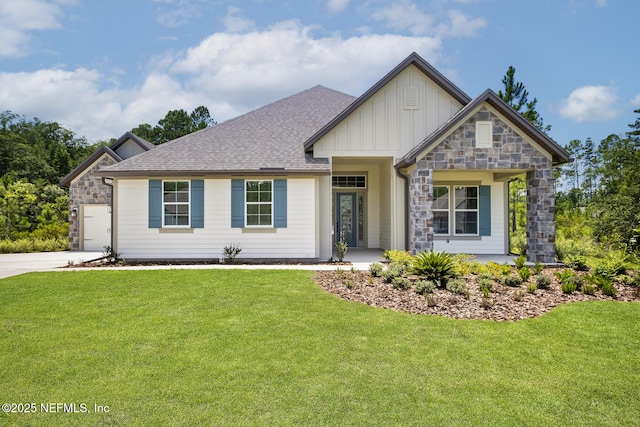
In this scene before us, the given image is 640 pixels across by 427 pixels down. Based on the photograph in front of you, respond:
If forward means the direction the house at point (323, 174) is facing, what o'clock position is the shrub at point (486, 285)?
The shrub is roughly at 11 o'clock from the house.

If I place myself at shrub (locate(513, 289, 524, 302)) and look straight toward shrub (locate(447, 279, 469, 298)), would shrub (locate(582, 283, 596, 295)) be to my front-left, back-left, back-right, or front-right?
back-right

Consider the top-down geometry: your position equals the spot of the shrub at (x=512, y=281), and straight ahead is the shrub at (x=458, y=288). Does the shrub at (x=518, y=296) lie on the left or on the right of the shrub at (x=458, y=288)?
left

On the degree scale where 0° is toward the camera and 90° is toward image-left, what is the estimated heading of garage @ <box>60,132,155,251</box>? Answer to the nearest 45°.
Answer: approximately 0°
